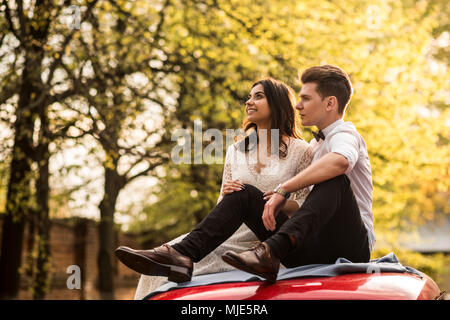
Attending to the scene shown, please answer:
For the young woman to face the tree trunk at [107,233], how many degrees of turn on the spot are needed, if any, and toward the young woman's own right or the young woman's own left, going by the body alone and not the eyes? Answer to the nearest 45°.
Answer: approximately 135° to the young woman's own right

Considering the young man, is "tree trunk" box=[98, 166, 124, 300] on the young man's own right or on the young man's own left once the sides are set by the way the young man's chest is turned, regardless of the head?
on the young man's own right

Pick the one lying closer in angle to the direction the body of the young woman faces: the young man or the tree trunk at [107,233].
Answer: the young man

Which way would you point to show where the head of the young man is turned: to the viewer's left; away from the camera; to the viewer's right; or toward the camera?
to the viewer's left

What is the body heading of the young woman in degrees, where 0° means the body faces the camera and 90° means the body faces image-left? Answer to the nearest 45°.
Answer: approximately 45°

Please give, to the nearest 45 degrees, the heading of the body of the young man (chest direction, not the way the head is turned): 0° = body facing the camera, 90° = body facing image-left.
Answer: approximately 90°

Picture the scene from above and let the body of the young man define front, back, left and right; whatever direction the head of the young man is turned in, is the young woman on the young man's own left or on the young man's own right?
on the young man's own right

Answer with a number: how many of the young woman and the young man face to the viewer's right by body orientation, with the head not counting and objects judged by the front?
0

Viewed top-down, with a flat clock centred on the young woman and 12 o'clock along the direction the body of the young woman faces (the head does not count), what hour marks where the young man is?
The young man is roughly at 10 o'clock from the young woman.
